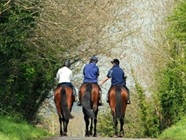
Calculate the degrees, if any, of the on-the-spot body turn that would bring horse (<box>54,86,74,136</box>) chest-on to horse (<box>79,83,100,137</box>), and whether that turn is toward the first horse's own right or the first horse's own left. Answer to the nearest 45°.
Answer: approximately 90° to the first horse's own right

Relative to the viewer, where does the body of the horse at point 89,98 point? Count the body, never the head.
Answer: away from the camera

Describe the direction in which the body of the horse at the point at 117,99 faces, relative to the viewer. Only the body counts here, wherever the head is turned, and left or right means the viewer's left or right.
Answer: facing away from the viewer

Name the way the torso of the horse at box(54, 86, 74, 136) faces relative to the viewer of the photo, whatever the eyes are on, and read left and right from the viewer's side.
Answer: facing away from the viewer

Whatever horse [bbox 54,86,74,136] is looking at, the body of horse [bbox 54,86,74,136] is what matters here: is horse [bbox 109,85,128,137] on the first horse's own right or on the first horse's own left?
on the first horse's own right

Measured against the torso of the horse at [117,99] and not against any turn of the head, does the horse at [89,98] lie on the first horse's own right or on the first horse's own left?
on the first horse's own left

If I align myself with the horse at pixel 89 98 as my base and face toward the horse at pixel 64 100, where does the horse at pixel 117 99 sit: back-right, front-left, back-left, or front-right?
back-right

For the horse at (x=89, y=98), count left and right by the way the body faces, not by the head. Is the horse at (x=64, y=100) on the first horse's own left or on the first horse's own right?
on the first horse's own left

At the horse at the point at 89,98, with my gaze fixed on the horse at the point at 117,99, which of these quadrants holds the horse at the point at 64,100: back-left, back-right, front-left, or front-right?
back-left

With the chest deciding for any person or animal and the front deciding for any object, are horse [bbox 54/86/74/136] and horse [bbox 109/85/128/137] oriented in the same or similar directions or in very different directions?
same or similar directions

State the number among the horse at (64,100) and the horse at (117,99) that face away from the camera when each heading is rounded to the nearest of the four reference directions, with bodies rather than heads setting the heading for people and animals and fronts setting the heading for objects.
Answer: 2
